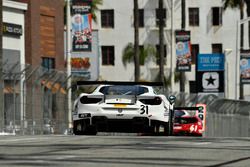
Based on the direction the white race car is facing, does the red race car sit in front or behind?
in front

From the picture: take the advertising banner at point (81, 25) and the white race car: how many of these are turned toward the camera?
1

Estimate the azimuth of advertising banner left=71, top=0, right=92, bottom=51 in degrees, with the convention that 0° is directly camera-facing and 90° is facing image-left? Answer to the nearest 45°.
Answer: approximately 0°

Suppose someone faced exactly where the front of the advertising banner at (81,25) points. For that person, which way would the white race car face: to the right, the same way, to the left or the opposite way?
the opposite way

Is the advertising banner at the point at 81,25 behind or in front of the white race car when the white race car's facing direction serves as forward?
in front

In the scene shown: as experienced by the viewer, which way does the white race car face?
facing away from the viewer
